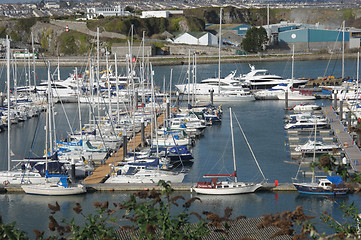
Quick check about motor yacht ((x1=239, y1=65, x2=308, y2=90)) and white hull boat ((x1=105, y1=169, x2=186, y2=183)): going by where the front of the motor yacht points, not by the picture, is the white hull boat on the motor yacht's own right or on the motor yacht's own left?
on the motor yacht's own right

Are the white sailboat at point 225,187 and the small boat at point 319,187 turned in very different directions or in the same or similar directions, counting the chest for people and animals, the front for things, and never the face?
very different directions

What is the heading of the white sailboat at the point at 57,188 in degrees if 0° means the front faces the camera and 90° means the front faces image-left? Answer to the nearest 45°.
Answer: approximately 90°

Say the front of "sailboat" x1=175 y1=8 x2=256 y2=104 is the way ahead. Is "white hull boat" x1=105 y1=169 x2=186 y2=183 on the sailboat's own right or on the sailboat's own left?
on the sailboat's own left

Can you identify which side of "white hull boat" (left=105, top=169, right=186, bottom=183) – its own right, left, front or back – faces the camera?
right

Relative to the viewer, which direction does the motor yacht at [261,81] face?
to the viewer's right

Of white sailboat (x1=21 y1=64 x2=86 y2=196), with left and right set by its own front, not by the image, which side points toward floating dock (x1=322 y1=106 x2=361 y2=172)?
back

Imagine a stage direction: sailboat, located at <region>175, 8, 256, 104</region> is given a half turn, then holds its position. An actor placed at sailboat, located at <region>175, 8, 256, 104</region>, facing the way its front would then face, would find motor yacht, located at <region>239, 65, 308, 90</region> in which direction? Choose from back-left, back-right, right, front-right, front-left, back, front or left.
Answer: front-left

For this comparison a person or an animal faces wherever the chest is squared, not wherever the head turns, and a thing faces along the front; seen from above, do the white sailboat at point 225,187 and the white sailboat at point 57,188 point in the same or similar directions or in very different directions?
very different directions
